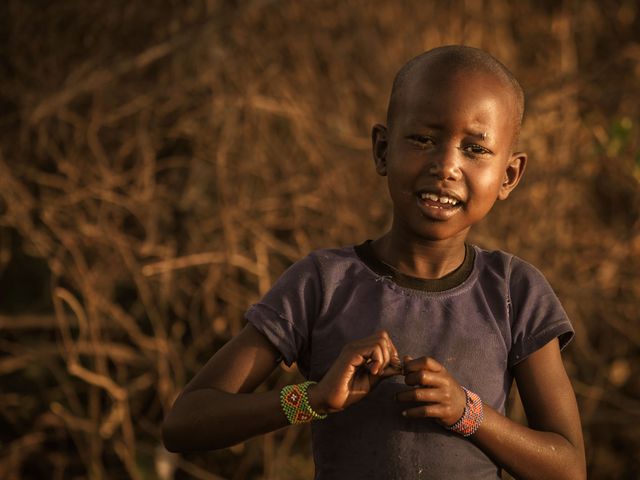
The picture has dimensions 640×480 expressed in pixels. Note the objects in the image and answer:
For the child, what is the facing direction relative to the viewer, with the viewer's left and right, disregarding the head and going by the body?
facing the viewer
